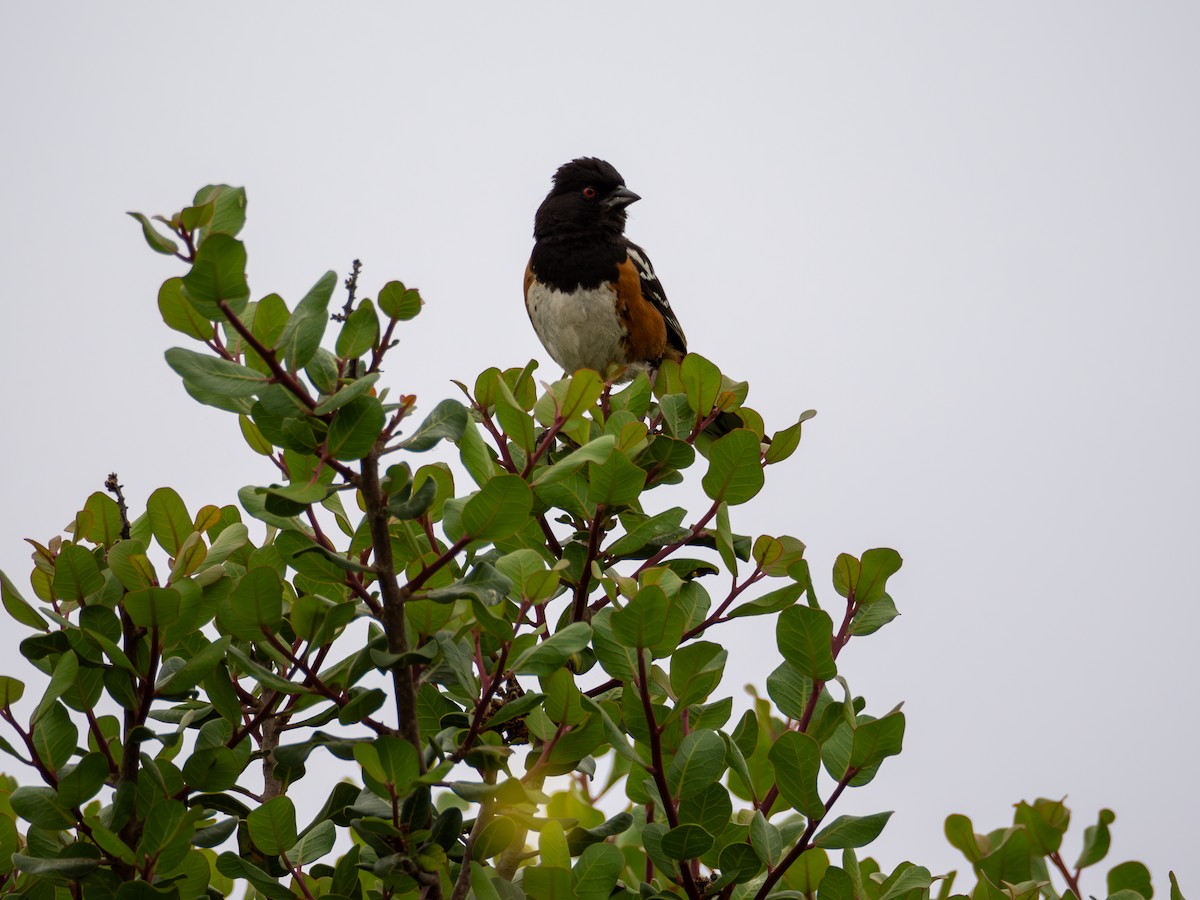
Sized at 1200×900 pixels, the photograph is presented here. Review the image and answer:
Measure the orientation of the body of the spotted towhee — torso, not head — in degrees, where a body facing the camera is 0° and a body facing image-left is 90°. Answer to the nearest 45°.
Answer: approximately 45°
